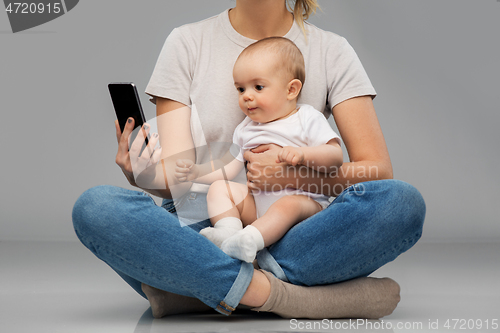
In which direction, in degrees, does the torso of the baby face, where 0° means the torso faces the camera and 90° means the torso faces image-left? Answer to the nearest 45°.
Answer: approximately 45°

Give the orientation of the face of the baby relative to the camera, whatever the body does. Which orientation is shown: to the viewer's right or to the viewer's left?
to the viewer's left
